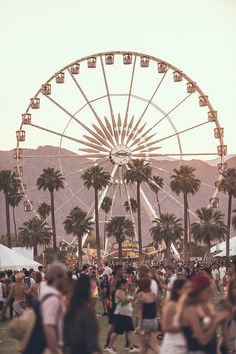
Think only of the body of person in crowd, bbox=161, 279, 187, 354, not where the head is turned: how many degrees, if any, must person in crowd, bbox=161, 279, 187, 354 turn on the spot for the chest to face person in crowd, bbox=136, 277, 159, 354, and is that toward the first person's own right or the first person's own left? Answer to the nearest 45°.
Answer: approximately 90° to the first person's own left

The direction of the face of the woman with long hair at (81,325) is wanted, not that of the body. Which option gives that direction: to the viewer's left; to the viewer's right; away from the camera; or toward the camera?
away from the camera

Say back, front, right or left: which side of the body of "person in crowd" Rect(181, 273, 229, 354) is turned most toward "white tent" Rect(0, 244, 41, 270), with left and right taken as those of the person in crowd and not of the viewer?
left
